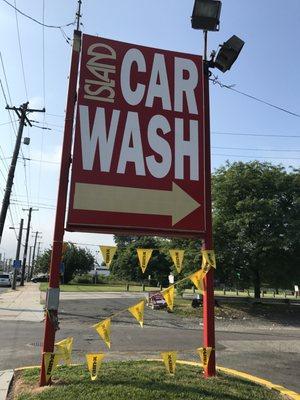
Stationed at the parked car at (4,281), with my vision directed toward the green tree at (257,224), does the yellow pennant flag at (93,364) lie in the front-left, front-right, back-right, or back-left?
front-right

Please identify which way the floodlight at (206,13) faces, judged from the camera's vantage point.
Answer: facing the viewer

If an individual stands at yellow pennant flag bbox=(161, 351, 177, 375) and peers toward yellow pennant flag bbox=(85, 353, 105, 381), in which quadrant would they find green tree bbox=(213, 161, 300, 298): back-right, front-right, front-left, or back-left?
back-right

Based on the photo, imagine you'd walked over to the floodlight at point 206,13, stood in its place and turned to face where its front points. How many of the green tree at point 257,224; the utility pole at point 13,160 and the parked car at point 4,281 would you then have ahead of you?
0

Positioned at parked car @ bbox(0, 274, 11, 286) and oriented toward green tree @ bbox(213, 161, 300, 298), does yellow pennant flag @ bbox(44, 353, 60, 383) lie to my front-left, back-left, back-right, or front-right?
front-right

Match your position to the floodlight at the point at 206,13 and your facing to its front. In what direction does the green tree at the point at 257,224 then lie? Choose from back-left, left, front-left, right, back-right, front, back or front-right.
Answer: back

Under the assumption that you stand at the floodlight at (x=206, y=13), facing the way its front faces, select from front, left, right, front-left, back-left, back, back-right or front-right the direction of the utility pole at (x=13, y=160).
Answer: back-right

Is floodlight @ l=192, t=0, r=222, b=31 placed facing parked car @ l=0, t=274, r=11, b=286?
no
